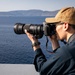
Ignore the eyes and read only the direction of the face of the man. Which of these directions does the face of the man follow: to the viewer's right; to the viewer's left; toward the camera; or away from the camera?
to the viewer's left

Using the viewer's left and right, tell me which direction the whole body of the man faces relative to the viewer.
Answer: facing to the left of the viewer
